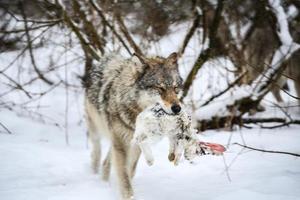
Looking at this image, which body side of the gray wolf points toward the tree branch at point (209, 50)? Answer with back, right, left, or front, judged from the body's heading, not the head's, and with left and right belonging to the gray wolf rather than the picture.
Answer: left

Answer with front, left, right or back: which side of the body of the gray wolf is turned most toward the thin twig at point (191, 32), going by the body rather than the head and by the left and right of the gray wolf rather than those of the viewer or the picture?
left

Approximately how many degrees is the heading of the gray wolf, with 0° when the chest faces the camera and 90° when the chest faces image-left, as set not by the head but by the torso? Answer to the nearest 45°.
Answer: approximately 315°
